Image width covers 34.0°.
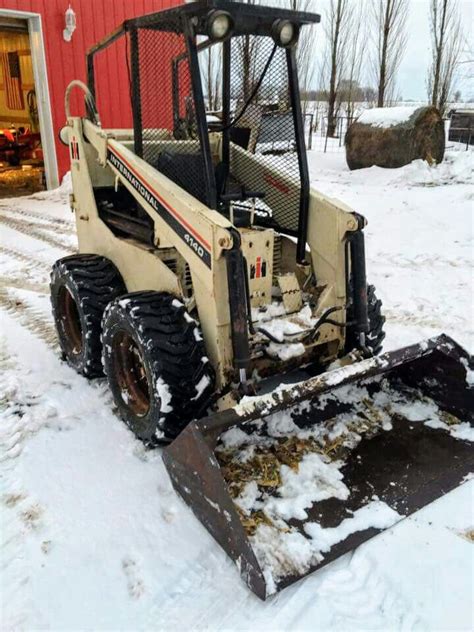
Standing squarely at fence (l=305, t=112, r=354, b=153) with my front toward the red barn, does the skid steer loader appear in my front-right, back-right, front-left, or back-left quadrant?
front-left

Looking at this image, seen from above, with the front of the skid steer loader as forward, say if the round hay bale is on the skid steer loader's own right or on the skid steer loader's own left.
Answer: on the skid steer loader's own left

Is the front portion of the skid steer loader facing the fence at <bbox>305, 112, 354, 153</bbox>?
no

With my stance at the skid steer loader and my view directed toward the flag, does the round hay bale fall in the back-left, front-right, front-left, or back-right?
front-right

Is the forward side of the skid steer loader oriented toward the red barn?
no

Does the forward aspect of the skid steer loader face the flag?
no
